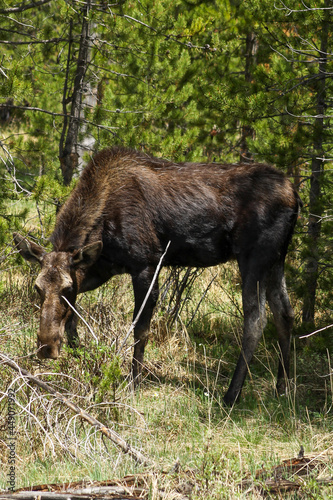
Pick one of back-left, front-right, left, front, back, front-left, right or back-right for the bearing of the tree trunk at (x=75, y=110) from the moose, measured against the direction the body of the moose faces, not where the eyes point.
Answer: front-right

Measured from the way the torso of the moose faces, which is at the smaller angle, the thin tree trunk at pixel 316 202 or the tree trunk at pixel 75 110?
the tree trunk

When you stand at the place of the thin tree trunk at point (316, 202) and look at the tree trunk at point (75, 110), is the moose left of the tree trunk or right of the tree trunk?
left

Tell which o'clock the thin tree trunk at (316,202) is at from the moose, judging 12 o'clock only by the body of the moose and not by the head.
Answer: The thin tree trunk is roughly at 5 o'clock from the moose.

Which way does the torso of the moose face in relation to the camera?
to the viewer's left
